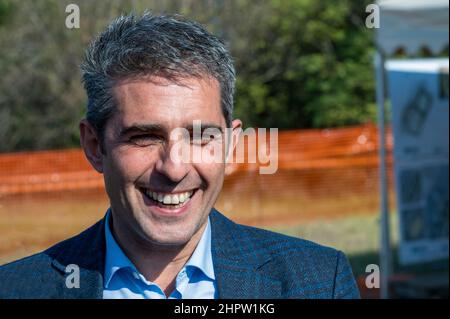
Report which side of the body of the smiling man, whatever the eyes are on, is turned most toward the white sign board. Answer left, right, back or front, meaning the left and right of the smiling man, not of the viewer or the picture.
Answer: back

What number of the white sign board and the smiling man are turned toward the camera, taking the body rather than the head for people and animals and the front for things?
2

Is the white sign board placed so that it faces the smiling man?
yes

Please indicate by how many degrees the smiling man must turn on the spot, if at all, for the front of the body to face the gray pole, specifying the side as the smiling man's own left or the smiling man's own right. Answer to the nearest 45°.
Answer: approximately 180°

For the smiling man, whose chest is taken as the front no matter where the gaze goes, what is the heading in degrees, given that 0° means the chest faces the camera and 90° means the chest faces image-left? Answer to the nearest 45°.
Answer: approximately 0°

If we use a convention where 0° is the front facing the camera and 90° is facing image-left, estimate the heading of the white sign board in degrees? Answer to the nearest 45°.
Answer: approximately 0°
